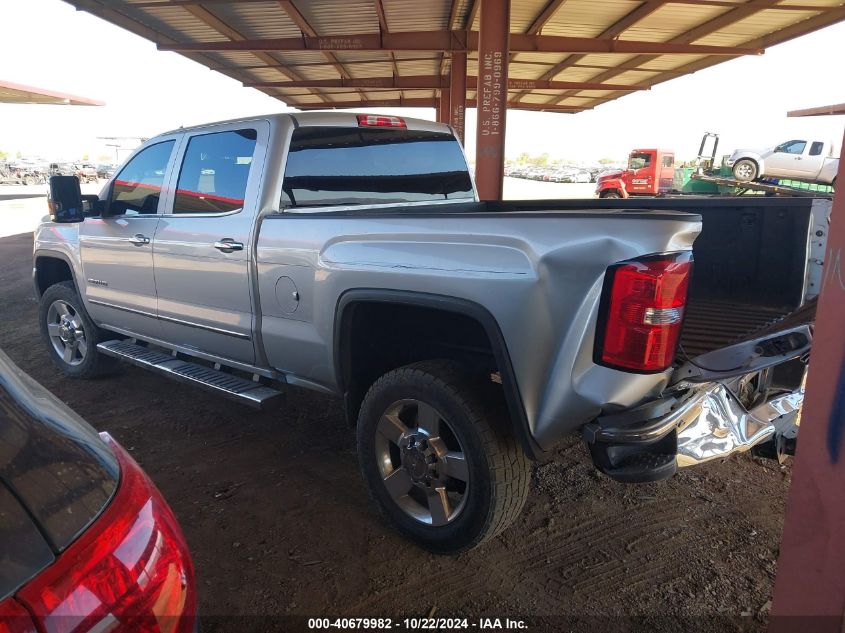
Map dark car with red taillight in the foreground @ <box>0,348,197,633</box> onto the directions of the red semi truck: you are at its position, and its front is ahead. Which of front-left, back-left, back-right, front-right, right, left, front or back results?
left

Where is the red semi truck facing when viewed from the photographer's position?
facing to the left of the viewer

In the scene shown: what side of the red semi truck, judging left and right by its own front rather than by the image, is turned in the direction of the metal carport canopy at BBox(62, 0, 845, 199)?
left

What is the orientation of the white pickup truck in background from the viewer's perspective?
to the viewer's left

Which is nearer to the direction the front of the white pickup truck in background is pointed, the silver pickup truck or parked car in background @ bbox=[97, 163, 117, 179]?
the parked car in background

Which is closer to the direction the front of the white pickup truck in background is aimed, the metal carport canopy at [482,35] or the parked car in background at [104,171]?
the parked car in background

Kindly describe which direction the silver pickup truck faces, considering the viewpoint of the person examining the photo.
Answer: facing away from the viewer and to the left of the viewer

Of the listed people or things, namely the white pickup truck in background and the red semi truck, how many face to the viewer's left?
2

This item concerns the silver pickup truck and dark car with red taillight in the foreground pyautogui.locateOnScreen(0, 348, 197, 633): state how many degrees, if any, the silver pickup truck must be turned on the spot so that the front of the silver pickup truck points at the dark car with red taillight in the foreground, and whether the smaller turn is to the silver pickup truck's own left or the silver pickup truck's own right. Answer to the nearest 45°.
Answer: approximately 135° to the silver pickup truck's own left

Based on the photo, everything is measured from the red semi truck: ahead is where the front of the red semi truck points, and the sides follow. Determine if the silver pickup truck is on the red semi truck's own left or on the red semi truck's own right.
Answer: on the red semi truck's own left

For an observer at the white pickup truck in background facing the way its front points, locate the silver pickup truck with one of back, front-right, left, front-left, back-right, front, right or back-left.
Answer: left
